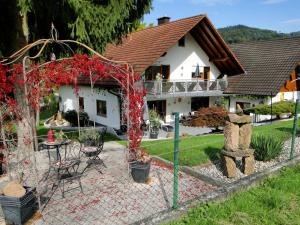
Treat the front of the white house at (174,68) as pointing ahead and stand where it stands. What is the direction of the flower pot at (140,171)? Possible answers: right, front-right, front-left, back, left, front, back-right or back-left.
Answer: front-right

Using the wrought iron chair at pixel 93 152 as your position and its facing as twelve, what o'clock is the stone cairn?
The stone cairn is roughly at 7 o'clock from the wrought iron chair.

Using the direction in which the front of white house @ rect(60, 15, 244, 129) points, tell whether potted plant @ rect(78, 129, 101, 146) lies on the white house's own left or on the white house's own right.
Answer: on the white house's own right

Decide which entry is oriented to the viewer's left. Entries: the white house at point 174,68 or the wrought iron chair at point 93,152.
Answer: the wrought iron chair

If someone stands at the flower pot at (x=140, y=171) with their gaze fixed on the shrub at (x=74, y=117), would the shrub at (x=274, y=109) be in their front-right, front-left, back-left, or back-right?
front-right

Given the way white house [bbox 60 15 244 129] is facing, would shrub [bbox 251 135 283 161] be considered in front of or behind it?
in front

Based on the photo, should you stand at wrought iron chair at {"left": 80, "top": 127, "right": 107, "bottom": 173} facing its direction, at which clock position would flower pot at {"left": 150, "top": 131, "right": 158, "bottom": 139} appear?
The flower pot is roughly at 4 o'clock from the wrought iron chair.

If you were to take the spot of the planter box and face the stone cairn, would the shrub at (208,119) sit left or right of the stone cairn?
left

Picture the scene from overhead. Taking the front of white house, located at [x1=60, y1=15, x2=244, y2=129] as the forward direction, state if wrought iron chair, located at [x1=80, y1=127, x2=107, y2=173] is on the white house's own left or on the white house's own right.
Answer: on the white house's own right

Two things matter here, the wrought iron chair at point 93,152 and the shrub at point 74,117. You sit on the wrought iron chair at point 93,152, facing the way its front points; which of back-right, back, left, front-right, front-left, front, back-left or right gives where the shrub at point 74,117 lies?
right

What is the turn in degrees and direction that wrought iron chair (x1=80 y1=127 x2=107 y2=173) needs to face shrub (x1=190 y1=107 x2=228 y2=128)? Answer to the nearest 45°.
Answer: approximately 135° to its right

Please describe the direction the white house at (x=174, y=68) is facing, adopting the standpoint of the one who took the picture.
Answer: facing the viewer and to the right of the viewer

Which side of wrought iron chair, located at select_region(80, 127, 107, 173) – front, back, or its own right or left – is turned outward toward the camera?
left
